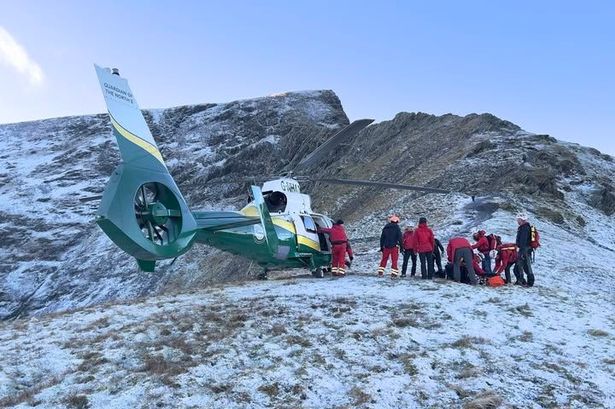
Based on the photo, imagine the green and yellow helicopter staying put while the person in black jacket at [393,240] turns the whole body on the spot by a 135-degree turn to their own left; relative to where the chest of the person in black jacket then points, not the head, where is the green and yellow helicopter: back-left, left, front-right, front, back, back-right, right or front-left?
front

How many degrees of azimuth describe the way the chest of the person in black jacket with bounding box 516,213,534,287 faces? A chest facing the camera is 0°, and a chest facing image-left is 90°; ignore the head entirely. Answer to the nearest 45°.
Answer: approximately 90°

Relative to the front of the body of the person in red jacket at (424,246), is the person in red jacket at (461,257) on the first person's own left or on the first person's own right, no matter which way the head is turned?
on the first person's own right
